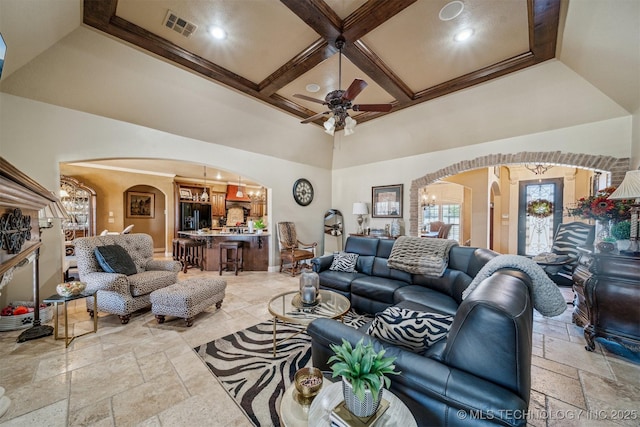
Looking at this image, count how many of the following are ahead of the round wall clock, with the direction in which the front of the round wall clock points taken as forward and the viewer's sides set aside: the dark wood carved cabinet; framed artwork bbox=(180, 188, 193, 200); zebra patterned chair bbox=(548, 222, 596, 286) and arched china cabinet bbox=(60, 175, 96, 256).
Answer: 2

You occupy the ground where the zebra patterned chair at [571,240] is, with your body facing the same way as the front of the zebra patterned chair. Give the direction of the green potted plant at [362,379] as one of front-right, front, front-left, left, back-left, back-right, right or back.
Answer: front-left

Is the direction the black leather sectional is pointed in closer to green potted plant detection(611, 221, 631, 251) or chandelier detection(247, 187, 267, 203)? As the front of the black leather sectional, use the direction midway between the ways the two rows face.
the chandelier

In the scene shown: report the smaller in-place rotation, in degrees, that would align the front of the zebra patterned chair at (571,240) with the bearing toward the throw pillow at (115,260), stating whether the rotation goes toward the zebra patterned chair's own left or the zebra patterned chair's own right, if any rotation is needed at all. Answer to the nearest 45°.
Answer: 0° — it already faces it

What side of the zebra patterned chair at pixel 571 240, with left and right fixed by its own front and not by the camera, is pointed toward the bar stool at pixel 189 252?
front

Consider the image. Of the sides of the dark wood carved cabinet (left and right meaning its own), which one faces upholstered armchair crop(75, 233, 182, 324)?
front

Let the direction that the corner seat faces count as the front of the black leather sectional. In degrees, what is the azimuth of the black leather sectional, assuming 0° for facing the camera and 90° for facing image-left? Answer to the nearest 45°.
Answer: approximately 45°

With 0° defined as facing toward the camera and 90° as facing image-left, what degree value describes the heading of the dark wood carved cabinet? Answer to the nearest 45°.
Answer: approximately 45°

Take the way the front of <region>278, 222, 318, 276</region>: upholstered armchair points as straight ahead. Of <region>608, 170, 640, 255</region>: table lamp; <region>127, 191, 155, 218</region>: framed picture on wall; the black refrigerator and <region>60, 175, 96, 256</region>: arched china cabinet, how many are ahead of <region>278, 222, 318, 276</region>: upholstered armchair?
1

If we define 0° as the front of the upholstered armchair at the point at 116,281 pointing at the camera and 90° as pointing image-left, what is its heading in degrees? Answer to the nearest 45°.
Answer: approximately 315°

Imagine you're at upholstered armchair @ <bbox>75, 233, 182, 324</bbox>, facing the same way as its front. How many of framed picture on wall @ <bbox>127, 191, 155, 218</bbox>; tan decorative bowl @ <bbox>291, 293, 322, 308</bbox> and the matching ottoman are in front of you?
2

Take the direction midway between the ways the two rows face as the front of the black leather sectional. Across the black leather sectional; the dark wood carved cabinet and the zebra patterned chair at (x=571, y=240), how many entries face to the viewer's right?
0

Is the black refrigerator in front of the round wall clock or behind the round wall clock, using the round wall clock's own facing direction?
behind

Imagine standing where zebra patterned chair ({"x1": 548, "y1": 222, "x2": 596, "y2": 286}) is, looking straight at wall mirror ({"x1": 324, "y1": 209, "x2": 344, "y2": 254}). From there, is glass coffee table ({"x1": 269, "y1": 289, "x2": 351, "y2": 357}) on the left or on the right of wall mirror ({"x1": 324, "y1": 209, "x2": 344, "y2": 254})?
left

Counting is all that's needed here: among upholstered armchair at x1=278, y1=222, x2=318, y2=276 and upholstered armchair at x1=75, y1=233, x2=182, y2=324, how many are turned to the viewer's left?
0

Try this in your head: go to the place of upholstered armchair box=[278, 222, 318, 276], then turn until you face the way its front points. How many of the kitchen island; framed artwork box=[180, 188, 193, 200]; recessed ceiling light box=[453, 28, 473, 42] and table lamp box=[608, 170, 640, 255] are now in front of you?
2

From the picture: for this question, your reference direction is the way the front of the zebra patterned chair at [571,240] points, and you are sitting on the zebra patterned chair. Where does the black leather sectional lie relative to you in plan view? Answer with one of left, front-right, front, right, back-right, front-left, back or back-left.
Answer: front-left

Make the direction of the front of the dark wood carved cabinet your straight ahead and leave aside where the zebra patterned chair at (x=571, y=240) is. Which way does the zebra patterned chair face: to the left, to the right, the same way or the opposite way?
the same way
